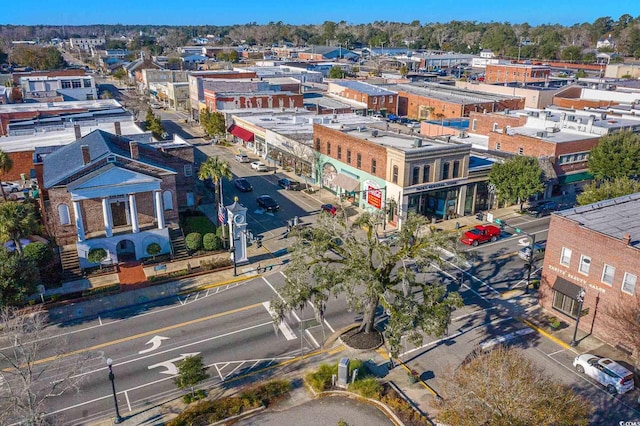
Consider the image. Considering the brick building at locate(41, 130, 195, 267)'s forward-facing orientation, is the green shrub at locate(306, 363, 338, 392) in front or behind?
in front

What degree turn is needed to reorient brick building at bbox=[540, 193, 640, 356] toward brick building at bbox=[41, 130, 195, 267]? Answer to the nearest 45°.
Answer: approximately 45° to its right

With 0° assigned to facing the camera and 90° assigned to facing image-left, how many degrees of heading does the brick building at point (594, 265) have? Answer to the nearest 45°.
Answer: approximately 45°

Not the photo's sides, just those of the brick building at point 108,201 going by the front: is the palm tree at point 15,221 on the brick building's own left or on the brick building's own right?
on the brick building's own right

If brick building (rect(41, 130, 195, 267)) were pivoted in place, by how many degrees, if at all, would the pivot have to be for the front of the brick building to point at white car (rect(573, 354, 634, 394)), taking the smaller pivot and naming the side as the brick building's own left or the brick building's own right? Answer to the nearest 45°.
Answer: approximately 45° to the brick building's own left

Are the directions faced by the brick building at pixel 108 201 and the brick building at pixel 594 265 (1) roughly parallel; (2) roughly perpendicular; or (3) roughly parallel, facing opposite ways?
roughly perpendicular

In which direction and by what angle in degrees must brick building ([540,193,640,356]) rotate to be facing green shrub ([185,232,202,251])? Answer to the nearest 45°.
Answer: approximately 45° to its right

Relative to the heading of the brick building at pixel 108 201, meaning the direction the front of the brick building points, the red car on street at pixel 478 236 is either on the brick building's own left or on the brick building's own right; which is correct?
on the brick building's own left

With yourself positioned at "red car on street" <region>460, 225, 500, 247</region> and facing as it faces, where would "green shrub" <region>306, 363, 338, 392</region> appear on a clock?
The green shrub is roughly at 11 o'clock from the red car on street.
